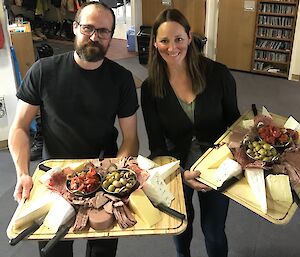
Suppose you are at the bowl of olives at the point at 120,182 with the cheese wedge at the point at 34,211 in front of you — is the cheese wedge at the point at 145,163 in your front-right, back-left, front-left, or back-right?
back-right

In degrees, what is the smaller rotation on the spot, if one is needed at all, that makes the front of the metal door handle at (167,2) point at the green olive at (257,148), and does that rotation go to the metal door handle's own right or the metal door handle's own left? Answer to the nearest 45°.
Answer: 0° — it already faces it

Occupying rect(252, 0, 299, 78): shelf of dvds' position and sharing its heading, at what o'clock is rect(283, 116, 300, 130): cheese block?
The cheese block is roughly at 12 o'clock from the shelf of dvds.

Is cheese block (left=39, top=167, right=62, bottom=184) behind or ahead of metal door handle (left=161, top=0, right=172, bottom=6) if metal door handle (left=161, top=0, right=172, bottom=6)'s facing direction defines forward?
ahead

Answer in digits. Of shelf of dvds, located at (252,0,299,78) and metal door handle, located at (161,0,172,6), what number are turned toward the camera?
2

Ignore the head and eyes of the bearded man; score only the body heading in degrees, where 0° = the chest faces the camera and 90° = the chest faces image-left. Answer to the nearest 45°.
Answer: approximately 0°

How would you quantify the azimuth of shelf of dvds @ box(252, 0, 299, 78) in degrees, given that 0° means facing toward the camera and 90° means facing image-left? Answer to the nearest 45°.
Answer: approximately 0°

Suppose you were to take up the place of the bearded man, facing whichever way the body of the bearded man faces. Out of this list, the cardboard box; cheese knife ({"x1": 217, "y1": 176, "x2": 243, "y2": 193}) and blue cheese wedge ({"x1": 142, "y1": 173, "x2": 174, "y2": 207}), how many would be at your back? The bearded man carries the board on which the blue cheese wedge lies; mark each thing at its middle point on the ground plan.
1
